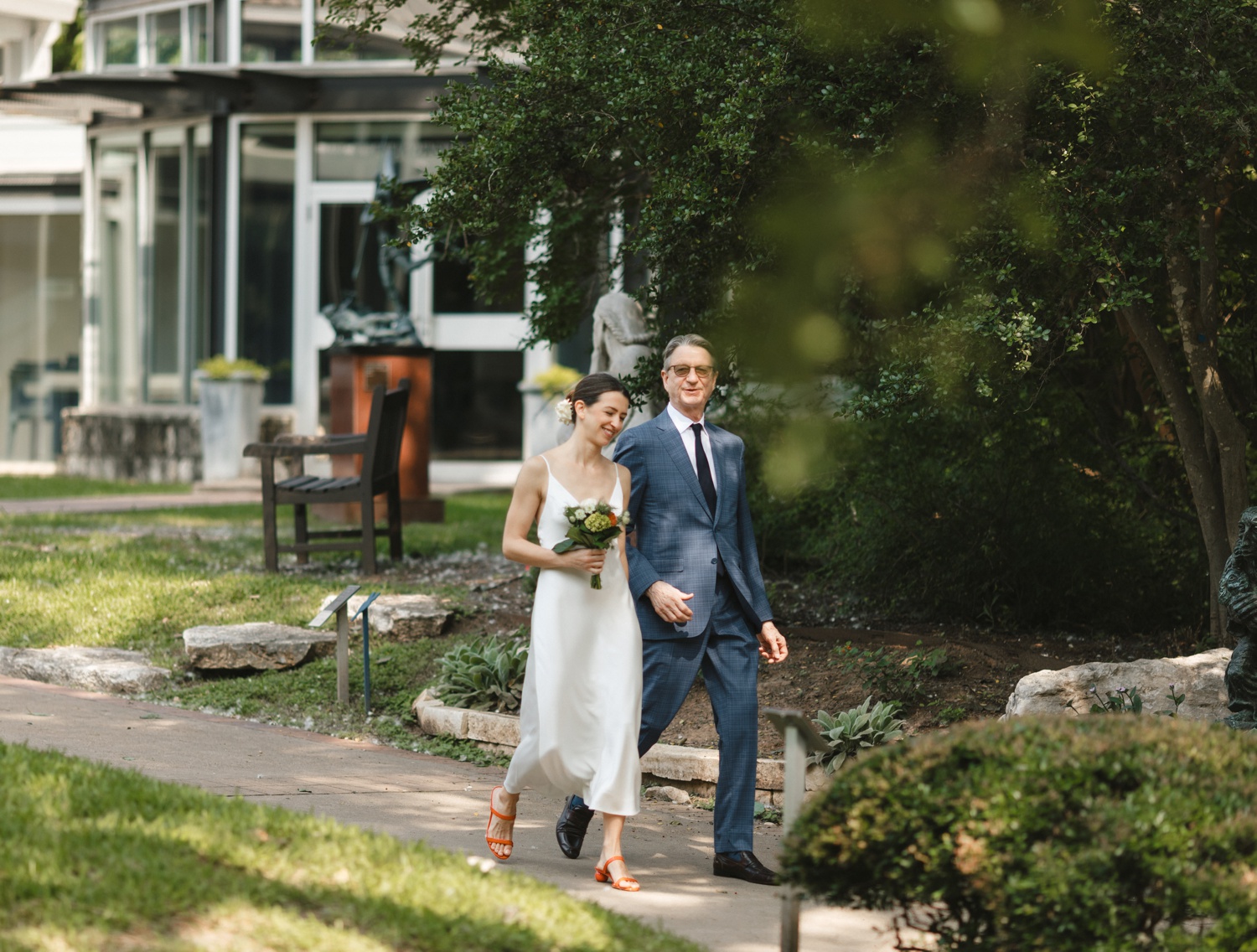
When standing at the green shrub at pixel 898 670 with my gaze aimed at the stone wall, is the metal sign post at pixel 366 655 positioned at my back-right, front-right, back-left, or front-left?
front-left

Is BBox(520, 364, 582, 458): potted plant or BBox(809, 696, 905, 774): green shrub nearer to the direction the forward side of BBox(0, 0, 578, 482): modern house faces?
the green shrub

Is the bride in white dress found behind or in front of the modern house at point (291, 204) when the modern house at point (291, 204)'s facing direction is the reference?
in front

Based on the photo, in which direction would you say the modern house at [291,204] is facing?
toward the camera

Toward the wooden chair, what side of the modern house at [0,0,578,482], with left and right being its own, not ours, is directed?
front

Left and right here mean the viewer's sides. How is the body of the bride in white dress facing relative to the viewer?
facing the viewer and to the right of the viewer

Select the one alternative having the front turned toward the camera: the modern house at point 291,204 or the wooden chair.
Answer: the modern house

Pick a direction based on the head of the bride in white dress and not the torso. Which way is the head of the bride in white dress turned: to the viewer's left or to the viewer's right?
to the viewer's right

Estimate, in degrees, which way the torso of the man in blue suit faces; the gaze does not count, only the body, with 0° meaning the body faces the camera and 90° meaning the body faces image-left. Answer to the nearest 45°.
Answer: approximately 315°

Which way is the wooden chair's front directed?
to the viewer's left

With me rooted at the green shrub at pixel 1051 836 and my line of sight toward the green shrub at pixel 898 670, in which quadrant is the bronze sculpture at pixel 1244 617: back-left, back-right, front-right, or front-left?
front-right

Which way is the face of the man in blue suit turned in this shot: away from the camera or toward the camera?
toward the camera

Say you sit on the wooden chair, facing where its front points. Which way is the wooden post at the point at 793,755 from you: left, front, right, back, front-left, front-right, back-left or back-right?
left
